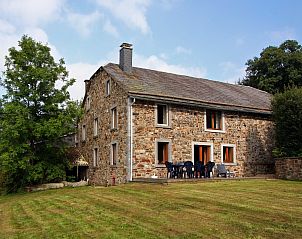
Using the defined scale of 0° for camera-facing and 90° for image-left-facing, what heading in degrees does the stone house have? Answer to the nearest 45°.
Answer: approximately 315°

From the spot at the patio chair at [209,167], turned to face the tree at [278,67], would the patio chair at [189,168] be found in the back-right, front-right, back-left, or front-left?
back-left

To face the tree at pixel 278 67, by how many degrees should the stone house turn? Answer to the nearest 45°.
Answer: approximately 90° to its left

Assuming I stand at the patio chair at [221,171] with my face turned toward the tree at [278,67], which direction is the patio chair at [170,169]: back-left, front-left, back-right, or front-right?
back-left

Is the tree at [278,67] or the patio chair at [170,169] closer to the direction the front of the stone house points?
the patio chair

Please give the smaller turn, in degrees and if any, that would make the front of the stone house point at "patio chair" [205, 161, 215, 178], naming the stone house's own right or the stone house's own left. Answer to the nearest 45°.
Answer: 0° — it already faces it
